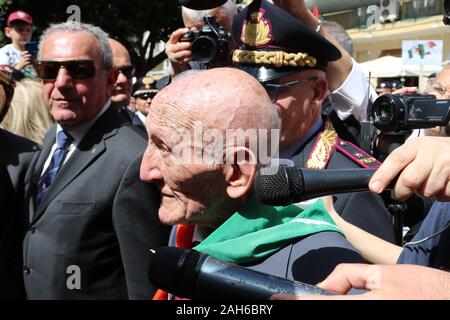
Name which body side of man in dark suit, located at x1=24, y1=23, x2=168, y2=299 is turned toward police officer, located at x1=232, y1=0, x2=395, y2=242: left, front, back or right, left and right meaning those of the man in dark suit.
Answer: left

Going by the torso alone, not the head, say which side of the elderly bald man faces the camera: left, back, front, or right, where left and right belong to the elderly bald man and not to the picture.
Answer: left

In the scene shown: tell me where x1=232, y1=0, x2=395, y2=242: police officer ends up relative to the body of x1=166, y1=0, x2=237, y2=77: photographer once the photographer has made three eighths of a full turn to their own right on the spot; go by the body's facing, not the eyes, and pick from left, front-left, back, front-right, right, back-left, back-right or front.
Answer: back

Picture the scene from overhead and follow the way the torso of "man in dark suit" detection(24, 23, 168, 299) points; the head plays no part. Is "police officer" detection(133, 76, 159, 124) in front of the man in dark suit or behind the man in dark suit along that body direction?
behind

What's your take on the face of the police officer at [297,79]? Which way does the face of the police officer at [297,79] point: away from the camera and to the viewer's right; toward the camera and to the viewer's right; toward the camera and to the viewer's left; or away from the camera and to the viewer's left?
toward the camera and to the viewer's left

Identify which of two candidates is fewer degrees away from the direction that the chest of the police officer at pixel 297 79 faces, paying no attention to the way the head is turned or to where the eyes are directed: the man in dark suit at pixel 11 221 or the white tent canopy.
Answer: the man in dark suit

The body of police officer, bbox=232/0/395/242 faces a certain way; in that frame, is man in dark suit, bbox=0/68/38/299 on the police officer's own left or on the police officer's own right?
on the police officer's own right

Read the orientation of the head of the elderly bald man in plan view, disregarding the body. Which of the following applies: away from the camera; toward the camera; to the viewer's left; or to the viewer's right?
to the viewer's left

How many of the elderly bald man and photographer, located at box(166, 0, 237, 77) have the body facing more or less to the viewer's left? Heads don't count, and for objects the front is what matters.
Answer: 1

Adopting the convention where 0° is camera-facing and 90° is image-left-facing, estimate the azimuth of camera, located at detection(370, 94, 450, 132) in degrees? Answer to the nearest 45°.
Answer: approximately 45°
